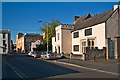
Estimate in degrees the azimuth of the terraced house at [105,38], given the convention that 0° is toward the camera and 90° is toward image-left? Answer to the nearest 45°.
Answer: approximately 45°
